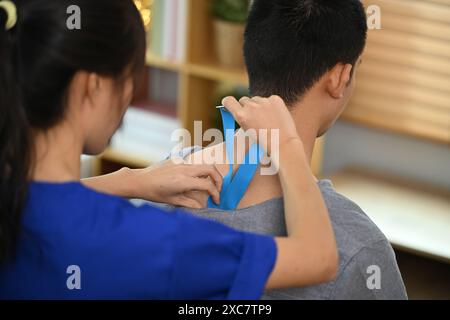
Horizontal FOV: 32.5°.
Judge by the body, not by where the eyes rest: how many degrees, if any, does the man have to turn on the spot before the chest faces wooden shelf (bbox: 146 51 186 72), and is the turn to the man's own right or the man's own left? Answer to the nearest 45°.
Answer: approximately 45° to the man's own left

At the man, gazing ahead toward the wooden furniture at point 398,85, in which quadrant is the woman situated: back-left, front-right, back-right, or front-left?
back-left

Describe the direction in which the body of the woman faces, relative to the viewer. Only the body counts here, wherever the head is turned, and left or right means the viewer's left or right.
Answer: facing away from the viewer and to the right of the viewer

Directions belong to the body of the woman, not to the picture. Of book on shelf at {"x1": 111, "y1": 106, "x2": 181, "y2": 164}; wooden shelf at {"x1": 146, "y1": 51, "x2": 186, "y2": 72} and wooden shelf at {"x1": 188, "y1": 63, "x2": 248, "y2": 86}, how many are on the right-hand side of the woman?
0

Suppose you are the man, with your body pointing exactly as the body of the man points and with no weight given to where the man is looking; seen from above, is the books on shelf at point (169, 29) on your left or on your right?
on your left

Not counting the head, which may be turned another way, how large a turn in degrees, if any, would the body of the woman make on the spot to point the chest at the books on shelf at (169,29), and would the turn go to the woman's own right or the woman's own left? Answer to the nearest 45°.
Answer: approximately 45° to the woman's own left

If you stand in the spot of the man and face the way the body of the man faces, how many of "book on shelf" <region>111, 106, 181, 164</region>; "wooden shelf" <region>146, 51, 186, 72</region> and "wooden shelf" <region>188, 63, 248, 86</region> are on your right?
0

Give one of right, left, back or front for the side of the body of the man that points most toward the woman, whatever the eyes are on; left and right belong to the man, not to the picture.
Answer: back

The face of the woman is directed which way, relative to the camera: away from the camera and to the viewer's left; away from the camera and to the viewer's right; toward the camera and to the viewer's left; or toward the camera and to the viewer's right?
away from the camera and to the viewer's right

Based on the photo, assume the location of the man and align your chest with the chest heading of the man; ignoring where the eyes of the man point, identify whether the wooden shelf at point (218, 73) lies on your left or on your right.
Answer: on your left

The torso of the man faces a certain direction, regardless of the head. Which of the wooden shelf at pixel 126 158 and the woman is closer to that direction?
the wooden shelf

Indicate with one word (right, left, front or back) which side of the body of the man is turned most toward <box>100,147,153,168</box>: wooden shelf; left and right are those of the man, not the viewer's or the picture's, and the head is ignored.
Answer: left

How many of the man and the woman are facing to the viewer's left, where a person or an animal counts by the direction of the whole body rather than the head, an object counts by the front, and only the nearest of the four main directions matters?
0

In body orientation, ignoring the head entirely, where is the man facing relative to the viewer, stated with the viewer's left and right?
facing away from the viewer and to the right of the viewer

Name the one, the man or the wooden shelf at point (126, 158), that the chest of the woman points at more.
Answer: the man

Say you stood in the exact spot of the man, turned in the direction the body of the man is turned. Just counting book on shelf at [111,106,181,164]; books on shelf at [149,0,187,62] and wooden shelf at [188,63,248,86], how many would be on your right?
0
